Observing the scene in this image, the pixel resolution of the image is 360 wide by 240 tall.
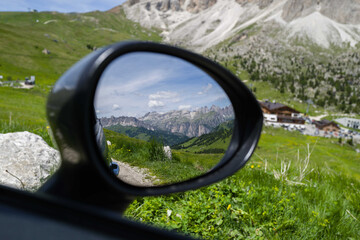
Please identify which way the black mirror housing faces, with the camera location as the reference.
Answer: facing the viewer and to the right of the viewer

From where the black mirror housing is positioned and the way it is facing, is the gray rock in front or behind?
behind
